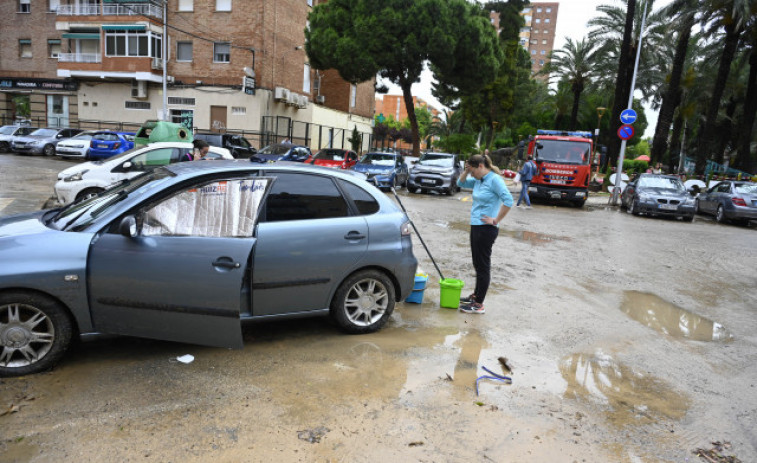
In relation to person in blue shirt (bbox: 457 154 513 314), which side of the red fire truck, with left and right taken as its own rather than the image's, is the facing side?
front

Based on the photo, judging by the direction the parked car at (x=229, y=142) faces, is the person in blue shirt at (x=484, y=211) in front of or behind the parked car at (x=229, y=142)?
in front

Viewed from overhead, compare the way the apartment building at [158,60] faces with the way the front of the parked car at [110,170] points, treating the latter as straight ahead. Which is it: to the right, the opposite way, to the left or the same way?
to the left

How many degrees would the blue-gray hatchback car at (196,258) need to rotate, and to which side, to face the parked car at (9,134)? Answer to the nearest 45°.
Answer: approximately 90° to its right

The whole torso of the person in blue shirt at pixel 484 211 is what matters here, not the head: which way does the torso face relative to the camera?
to the viewer's left

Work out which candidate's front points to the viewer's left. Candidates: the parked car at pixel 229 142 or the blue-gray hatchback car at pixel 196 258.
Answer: the blue-gray hatchback car

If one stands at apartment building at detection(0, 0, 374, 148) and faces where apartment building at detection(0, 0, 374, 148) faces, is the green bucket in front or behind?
in front

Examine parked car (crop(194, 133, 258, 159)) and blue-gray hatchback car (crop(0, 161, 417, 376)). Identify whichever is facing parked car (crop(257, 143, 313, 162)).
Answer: parked car (crop(194, 133, 258, 159))

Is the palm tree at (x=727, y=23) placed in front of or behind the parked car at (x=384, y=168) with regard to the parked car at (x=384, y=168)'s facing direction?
behind

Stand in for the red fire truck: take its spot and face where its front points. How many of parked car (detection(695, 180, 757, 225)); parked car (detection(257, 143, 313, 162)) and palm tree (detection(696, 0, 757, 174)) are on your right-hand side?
1

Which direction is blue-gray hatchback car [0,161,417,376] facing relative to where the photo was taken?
to the viewer's left

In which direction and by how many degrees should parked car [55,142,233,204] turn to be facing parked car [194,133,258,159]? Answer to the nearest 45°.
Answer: approximately 90° to its right

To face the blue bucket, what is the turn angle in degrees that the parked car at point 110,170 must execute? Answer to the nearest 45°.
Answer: approximately 135° to its left

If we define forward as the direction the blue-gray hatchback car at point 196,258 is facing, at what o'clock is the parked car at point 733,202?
The parked car is roughly at 5 o'clock from the blue-gray hatchback car.

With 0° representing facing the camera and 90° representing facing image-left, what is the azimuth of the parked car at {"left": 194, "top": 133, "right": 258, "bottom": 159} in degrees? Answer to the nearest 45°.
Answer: approximately 315°

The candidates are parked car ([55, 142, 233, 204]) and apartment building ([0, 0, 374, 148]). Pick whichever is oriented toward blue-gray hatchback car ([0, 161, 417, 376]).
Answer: the apartment building

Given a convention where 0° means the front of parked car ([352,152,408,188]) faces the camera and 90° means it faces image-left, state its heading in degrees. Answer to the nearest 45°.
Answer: approximately 45°

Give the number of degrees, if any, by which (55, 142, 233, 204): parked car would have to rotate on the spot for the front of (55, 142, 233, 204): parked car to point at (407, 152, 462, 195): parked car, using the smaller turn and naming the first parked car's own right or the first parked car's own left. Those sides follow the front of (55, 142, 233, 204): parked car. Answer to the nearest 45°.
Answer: approximately 135° to the first parked car's own right
